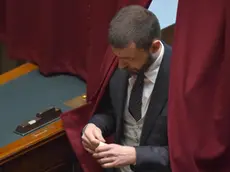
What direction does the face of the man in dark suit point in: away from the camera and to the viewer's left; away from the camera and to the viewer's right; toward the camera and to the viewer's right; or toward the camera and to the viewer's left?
toward the camera and to the viewer's left

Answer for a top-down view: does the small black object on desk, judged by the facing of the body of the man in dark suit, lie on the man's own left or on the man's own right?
on the man's own right

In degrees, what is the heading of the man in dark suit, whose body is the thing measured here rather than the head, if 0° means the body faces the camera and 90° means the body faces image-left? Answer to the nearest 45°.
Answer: approximately 45°

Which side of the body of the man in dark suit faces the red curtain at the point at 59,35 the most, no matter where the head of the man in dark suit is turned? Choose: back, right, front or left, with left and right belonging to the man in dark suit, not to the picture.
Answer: right
